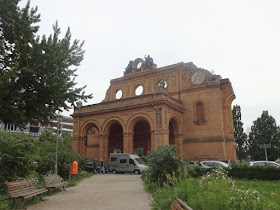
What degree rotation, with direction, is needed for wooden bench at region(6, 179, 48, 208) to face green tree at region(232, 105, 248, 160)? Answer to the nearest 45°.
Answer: approximately 90° to its left

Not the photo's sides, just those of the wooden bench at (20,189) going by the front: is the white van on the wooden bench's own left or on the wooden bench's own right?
on the wooden bench's own left

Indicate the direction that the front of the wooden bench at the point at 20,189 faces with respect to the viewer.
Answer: facing the viewer and to the right of the viewer

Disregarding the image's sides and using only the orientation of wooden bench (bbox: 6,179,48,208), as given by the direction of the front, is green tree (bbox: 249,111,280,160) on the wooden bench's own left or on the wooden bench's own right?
on the wooden bench's own left

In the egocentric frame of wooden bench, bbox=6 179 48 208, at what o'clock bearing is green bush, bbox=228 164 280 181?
The green bush is roughly at 10 o'clock from the wooden bench.

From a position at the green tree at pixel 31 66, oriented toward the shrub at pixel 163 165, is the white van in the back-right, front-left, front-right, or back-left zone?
front-left

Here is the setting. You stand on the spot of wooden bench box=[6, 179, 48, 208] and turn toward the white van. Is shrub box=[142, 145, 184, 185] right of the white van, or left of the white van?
right

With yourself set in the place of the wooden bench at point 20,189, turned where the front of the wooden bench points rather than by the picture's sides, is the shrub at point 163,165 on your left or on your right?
on your left
